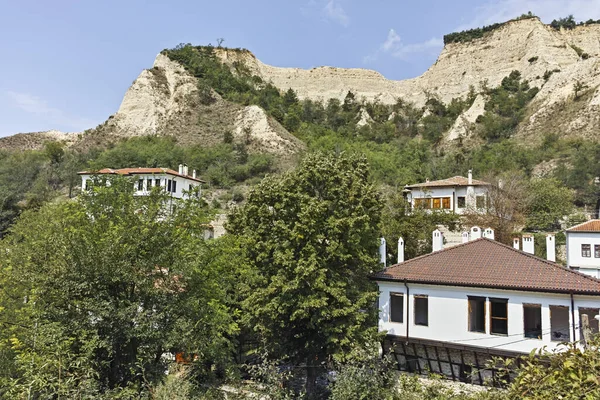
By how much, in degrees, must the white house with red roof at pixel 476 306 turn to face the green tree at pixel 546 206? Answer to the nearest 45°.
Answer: approximately 180°

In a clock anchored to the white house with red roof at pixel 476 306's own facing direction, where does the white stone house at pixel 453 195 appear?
The white stone house is roughly at 6 o'clock from the white house with red roof.

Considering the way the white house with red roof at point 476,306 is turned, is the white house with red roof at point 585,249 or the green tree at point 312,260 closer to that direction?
the green tree

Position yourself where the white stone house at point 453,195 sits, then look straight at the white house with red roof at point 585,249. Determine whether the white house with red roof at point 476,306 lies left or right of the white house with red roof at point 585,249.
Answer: right

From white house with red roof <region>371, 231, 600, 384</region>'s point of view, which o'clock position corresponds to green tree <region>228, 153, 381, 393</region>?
The green tree is roughly at 2 o'clock from the white house with red roof.

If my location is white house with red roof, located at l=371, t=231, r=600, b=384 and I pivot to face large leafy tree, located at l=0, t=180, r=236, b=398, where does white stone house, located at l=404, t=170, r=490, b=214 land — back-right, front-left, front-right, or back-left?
back-right

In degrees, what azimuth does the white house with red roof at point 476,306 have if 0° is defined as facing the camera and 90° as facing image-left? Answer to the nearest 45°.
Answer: approximately 0°

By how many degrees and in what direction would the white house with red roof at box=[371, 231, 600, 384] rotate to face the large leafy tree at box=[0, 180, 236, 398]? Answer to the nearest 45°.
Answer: approximately 45° to its right

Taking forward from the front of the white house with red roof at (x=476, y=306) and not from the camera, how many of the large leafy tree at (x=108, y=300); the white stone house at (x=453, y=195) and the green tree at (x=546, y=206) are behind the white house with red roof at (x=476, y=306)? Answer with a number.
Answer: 2

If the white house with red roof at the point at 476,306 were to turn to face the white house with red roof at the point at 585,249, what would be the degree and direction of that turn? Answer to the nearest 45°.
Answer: approximately 135° to its left
